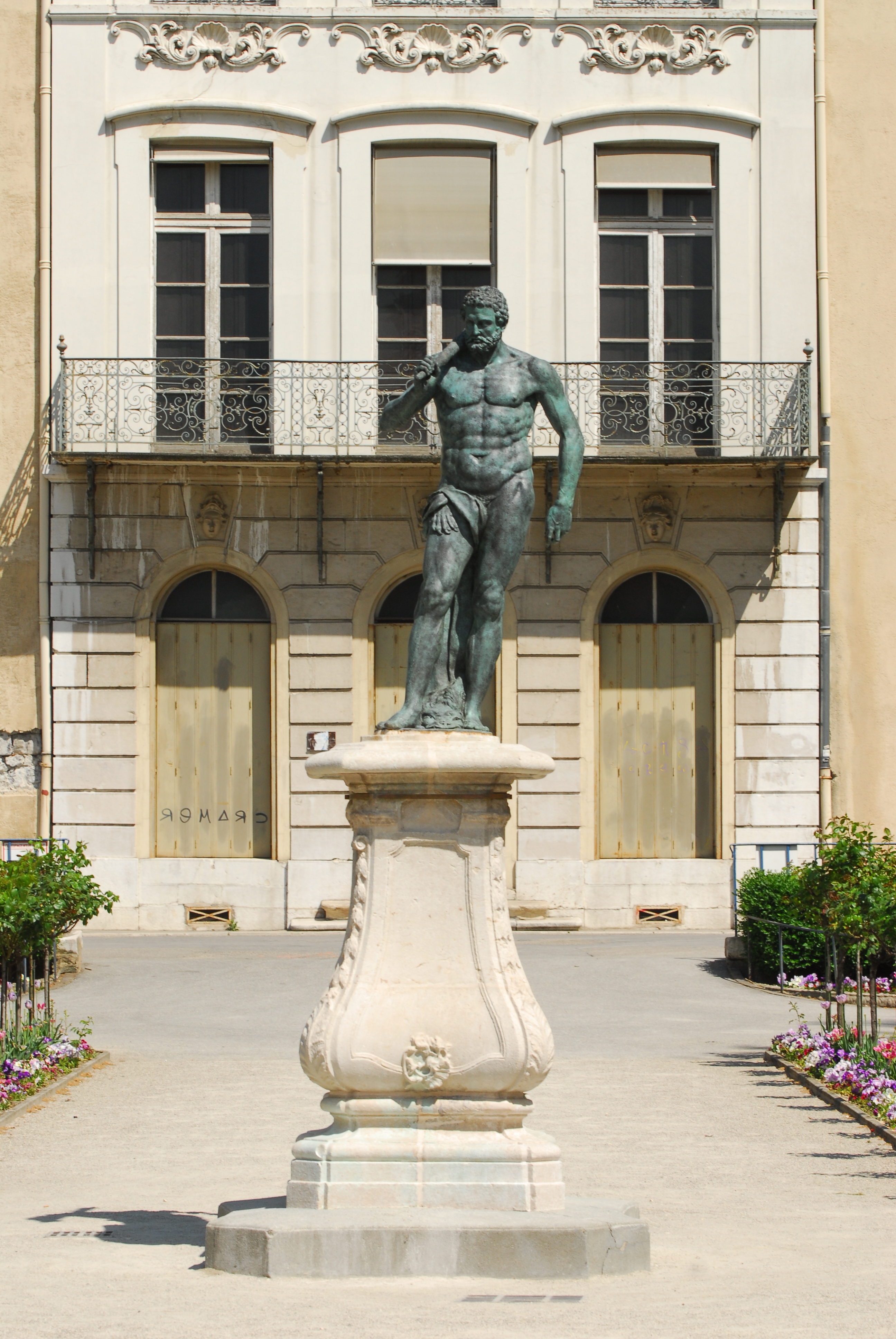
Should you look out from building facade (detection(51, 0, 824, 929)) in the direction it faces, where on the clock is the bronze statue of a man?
The bronze statue of a man is roughly at 12 o'clock from the building facade.

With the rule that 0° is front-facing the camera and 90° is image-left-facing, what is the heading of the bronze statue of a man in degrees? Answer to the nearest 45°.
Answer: approximately 0°

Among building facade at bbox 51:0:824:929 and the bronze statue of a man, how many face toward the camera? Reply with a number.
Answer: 2

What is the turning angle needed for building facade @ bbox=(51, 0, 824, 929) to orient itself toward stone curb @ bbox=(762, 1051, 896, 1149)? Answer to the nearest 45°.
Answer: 0° — it already faces it

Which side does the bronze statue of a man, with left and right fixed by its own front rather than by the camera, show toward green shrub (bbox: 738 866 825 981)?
back

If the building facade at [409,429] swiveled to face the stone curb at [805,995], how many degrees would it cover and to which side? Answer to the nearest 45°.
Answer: approximately 45° to its left

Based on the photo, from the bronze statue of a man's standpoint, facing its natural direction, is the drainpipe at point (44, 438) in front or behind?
behind
